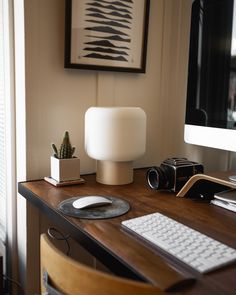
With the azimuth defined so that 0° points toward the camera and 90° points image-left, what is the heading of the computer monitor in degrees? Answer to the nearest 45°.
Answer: approximately 45°

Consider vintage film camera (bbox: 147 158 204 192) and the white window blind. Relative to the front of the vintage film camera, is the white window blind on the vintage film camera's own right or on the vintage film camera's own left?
on the vintage film camera's own right

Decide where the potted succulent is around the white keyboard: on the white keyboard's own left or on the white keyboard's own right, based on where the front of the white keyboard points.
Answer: on the white keyboard's own right

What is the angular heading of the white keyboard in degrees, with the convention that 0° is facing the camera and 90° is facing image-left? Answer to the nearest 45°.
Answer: approximately 45°
